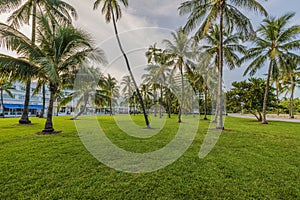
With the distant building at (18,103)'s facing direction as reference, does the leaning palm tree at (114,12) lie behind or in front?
in front

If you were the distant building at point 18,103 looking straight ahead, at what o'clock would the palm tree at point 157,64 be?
The palm tree is roughly at 11 o'clock from the distant building.

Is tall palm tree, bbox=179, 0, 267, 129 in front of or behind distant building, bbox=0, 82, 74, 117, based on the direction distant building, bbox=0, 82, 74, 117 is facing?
in front

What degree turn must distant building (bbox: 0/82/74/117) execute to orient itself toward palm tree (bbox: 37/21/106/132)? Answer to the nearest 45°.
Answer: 0° — it already faces it

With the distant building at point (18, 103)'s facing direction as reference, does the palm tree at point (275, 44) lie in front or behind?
in front

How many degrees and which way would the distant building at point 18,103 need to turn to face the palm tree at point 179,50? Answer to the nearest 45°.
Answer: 0° — it already faces it
